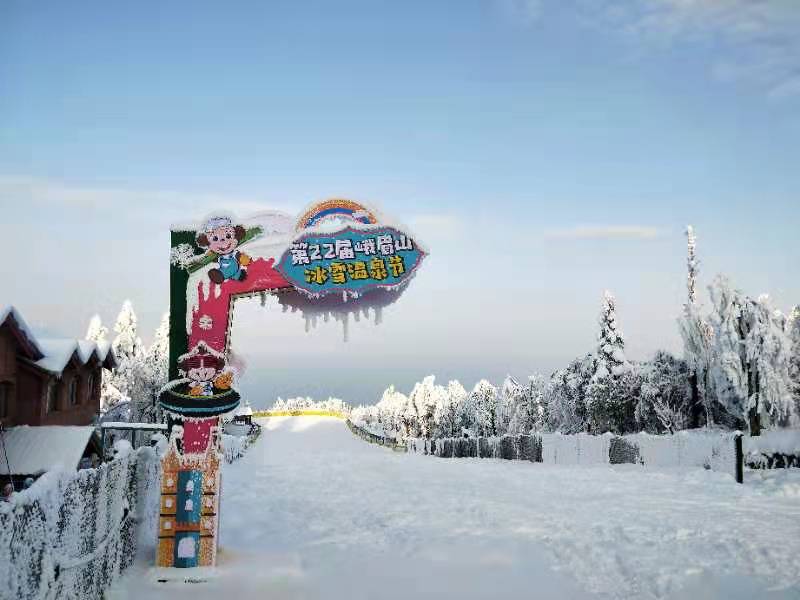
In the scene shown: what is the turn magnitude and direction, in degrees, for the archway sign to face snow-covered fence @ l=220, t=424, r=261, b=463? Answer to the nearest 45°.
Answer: approximately 180°

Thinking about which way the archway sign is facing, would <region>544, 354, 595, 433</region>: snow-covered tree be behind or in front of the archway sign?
behind

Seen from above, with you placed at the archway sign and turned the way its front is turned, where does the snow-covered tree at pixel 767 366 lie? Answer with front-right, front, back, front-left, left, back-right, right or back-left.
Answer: back-left

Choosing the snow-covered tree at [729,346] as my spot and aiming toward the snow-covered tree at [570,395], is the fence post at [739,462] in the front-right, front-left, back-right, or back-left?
back-left

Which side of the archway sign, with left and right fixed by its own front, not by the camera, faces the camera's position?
front

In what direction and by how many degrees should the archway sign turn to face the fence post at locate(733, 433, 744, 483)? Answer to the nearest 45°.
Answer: approximately 135° to its left

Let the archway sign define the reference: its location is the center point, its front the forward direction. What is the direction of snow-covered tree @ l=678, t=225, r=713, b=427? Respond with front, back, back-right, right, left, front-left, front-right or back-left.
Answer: back-left

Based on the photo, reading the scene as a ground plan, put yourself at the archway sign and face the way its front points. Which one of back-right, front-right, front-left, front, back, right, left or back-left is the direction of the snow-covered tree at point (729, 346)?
back-left

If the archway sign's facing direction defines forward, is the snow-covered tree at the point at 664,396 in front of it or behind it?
behind

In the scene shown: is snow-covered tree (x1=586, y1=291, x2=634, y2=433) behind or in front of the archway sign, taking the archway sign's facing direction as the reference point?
behind
